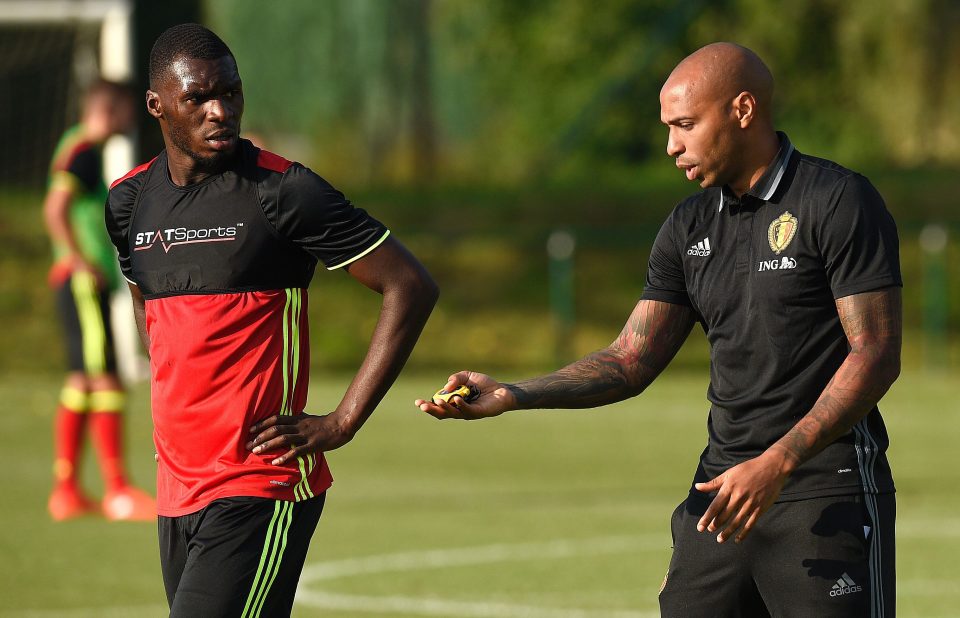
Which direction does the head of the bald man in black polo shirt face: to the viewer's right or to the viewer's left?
to the viewer's left

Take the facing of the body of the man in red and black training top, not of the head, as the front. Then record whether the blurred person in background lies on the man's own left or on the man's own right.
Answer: on the man's own right

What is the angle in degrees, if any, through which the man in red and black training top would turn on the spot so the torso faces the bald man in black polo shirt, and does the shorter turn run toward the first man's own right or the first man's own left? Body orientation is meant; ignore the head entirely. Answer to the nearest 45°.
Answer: approximately 135° to the first man's own left

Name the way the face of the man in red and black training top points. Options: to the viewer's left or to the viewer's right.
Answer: to the viewer's right

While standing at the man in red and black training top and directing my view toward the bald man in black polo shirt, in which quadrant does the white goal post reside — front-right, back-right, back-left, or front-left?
back-left

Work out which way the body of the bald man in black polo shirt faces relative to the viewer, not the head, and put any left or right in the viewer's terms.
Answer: facing the viewer and to the left of the viewer

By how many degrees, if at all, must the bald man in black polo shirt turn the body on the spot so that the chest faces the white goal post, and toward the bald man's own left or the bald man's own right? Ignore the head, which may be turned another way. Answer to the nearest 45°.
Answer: approximately 90° to the bald man's own right

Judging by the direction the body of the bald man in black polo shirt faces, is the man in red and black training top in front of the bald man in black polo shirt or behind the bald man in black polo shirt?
in front

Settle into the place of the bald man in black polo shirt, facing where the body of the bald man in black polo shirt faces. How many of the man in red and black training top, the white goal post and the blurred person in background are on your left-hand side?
0

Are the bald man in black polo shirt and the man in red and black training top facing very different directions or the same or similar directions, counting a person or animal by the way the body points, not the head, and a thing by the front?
same or similar directions

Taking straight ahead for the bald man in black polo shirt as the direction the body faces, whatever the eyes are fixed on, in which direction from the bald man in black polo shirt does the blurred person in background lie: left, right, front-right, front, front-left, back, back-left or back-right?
right

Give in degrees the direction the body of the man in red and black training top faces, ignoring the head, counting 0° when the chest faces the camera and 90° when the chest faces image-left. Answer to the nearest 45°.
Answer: approximately 45°

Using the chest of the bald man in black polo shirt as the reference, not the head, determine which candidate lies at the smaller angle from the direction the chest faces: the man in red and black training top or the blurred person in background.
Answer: the man in red and black training top
